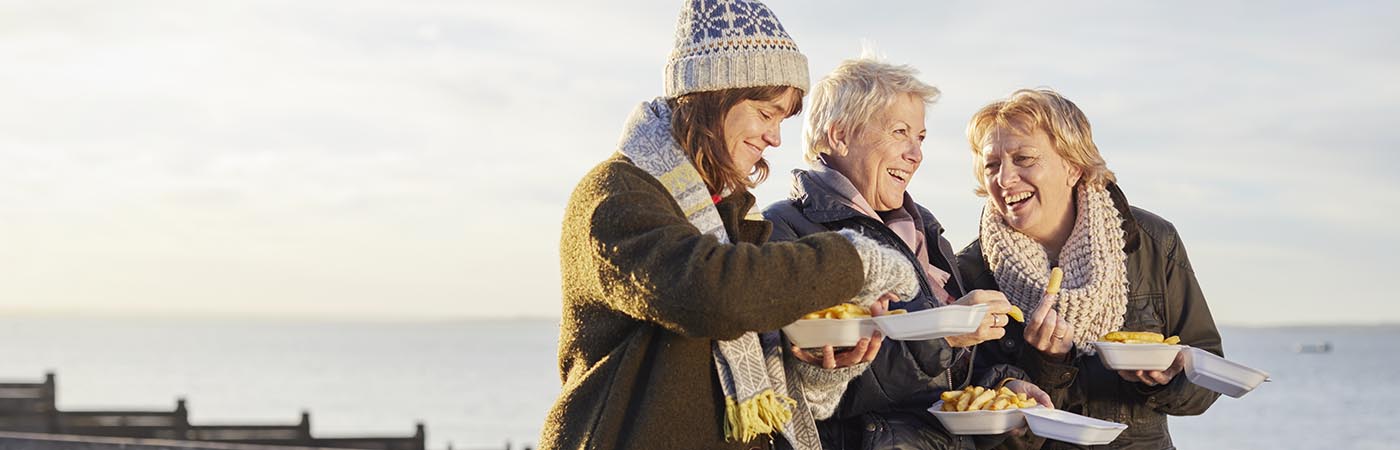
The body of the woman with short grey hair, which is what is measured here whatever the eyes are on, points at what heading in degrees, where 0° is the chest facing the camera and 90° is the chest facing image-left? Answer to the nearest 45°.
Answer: approximately 315°

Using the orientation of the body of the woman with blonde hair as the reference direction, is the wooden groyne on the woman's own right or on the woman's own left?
on the woman's own right

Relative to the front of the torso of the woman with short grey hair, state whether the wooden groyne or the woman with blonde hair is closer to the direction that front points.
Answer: the woman with blonde hair

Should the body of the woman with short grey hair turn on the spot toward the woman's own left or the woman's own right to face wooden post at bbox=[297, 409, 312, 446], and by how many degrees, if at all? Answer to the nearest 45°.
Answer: approximately 180°

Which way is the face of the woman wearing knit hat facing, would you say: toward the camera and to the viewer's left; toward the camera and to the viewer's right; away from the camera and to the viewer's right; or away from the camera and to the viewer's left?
toward the camera and to the viewer's right

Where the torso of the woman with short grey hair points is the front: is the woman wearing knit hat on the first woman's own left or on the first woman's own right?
on the first woman's own right

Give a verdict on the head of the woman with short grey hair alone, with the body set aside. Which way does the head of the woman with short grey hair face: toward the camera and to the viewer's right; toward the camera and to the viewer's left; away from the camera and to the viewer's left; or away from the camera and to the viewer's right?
toward the camera and to the viewer's right

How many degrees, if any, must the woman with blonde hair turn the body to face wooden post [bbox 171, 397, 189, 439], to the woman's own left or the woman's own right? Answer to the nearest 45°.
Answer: approximately 90° to the woman's own right

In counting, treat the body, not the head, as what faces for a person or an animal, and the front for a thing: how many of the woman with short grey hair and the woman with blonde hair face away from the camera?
0

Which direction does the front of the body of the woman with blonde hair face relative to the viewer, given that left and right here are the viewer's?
facing the viewer and to the left of the viewer
